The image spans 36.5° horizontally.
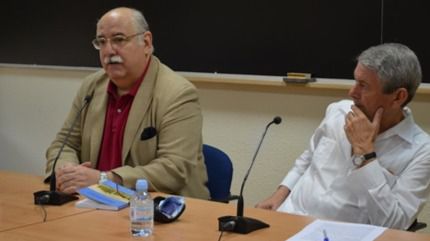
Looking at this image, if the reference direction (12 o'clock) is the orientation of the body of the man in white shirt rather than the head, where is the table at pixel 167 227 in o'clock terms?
The table is roughly at 12 o'clock from the man in white shirt.

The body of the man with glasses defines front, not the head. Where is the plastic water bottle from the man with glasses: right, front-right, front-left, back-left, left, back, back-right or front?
front-left

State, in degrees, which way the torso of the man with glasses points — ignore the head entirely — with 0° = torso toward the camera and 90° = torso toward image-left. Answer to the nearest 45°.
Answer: approximately 45°

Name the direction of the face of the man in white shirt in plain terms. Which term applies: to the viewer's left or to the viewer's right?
to the viewer's left

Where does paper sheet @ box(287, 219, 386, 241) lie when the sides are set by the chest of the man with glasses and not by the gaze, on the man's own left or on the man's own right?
on the man's own left

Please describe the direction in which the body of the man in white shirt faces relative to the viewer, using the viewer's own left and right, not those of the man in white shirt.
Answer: facing the viewer and to the left of the viewer

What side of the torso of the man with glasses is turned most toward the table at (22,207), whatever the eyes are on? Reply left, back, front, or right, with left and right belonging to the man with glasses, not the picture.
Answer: front

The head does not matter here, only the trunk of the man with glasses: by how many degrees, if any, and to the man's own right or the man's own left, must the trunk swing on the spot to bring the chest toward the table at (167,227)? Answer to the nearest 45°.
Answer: approximately 45° to the man's own left
